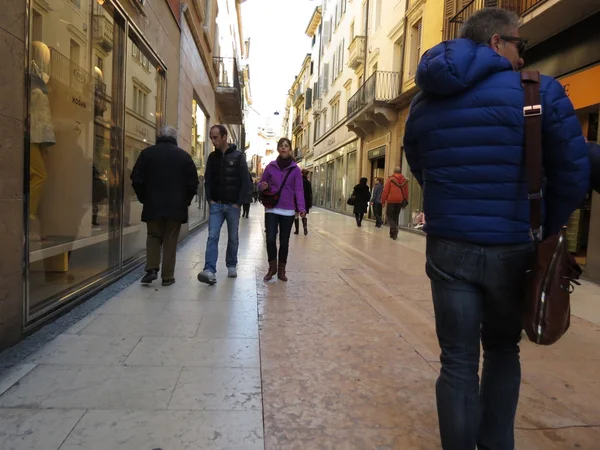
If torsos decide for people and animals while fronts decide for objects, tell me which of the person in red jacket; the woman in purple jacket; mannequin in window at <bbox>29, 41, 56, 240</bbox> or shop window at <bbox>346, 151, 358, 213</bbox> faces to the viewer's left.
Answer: the shop window

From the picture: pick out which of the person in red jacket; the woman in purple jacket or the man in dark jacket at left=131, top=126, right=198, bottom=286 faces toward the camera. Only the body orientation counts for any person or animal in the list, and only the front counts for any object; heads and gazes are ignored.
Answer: the woman in purple jacket

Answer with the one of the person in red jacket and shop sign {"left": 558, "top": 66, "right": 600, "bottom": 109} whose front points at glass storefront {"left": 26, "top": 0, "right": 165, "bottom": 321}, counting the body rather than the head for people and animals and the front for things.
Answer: the shop sign

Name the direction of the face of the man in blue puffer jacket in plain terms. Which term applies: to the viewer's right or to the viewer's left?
to the viewer's right

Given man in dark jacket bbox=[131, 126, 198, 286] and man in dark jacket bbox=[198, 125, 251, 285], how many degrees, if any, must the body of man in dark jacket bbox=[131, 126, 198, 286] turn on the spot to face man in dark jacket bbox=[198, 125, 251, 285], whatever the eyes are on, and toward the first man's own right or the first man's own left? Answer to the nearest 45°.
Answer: approximately 45° to the first man's own right

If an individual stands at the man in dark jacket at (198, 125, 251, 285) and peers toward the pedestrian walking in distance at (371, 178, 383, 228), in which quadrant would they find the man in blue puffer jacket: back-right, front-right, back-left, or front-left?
back-right

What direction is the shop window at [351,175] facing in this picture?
to the viewer's left

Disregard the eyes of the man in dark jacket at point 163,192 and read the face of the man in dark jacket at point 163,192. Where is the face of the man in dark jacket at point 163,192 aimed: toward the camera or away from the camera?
away from the camera

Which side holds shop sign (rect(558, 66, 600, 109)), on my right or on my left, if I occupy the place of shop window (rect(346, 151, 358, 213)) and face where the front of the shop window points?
on my left

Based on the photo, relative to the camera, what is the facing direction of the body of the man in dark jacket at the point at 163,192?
away from the camera

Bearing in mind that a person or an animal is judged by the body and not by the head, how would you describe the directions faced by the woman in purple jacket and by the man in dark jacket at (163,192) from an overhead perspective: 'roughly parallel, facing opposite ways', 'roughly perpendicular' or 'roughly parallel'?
roughly parallel, facing opposite ways

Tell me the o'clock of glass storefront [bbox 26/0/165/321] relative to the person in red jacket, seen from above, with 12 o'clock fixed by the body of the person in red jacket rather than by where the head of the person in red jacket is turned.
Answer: The glass storefront is roughly at 7 o'clock from the person in red jacket.

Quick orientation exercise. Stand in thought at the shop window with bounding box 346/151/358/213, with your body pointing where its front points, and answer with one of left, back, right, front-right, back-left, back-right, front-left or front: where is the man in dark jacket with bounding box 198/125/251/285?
left

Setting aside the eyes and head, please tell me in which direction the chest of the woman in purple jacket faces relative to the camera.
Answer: toward the camera

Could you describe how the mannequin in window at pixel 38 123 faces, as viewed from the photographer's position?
facing to the right of the viewer

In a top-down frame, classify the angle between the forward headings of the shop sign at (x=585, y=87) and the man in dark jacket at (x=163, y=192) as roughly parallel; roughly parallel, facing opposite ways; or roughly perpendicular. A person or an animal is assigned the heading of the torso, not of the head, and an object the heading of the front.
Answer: roughly perpendicular

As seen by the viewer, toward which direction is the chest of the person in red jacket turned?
away from the camera

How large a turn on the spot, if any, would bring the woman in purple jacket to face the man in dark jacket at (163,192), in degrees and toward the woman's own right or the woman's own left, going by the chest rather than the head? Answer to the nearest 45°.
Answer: approximately 45° to the woman's own right

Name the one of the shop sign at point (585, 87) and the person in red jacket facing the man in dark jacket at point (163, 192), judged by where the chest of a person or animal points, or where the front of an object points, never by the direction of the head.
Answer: the shop sign

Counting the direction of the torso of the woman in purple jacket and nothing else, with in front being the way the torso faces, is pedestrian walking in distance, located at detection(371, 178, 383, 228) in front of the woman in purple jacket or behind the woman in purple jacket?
behind

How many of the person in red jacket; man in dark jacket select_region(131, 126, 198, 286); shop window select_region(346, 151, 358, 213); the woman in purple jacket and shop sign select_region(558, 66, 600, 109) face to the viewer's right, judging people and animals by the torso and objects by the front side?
0
